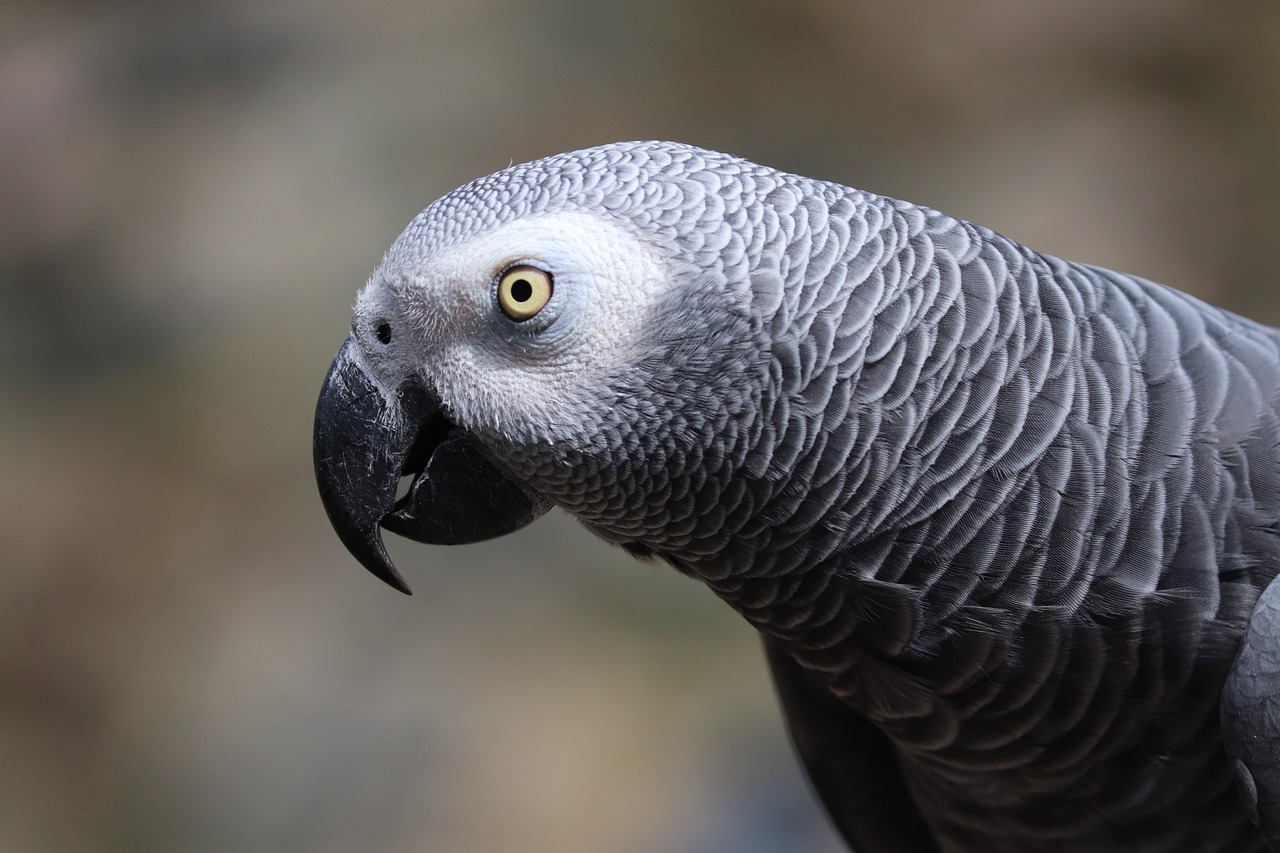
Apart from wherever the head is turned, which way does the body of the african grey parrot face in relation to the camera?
to the viewer's left
